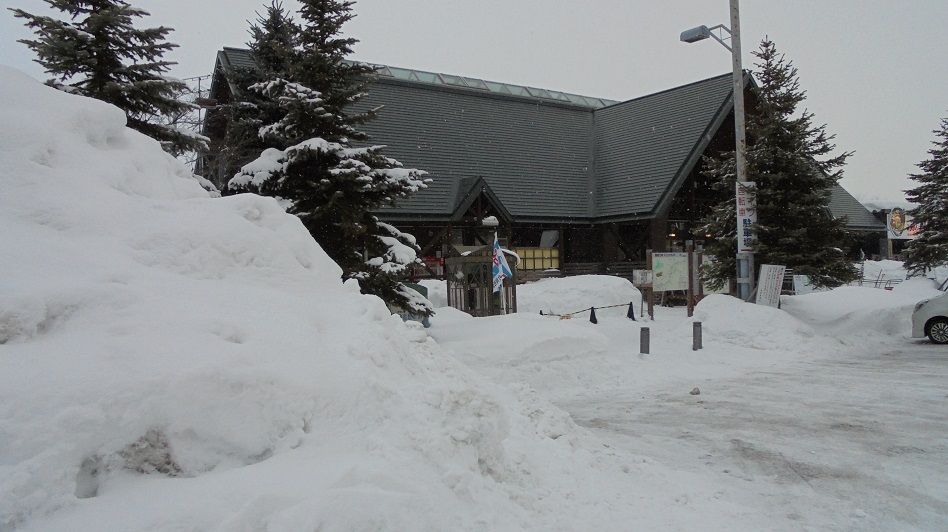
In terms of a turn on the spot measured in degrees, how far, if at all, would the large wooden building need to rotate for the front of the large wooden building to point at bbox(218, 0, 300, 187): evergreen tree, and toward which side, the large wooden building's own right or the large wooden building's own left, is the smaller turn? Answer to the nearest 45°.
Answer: approximately 90° to the large wooden building's own right

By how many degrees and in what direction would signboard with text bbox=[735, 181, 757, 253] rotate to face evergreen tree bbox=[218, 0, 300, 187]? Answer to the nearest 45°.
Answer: approximately 90° to its right

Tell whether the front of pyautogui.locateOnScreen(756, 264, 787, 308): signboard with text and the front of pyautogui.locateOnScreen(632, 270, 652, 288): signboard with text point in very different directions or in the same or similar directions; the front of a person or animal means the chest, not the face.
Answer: same or similar directions

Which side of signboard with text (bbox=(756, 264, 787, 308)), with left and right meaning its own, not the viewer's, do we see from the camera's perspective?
front

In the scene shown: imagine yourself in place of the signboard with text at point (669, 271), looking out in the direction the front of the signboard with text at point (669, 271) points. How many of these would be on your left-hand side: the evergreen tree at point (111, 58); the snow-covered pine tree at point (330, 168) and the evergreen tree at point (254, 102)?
0

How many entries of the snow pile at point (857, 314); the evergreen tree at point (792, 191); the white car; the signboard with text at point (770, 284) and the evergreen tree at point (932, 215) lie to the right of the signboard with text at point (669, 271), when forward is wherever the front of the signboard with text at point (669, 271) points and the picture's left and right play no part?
0

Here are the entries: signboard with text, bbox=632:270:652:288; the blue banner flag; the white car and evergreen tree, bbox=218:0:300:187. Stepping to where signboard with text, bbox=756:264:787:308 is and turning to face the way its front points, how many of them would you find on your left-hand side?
1

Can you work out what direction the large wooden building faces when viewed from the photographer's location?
facing the viewer and to the right of the viewer

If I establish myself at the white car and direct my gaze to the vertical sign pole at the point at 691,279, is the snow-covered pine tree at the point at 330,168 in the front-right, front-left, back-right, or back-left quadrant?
front-left

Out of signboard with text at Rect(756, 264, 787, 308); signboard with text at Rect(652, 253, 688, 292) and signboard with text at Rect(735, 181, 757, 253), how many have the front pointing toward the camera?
3

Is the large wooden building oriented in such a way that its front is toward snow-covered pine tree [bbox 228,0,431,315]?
no

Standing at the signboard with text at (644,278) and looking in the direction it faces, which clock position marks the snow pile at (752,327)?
The snow pile is roughly at 11 o'clock from the signboard with text.

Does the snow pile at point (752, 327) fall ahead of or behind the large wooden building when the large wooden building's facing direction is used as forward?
ahead

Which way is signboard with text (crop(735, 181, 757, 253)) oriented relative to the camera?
toward the camera

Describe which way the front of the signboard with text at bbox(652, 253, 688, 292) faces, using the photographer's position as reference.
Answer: facing the viewer

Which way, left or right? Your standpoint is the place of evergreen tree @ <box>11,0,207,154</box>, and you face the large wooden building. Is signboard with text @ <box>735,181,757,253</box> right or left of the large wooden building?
right

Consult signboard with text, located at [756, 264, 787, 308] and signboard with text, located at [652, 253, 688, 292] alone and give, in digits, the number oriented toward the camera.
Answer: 2
